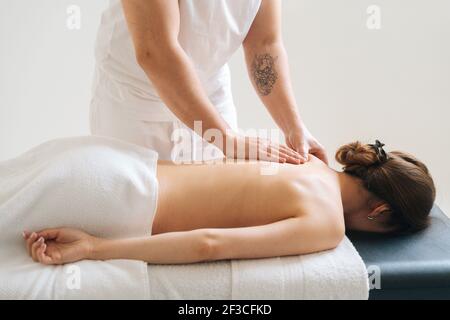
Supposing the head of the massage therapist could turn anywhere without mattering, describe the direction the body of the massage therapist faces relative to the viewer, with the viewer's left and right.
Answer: facing the viewer and to the right of the viewer

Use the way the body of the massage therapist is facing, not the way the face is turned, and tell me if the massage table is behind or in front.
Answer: in front
